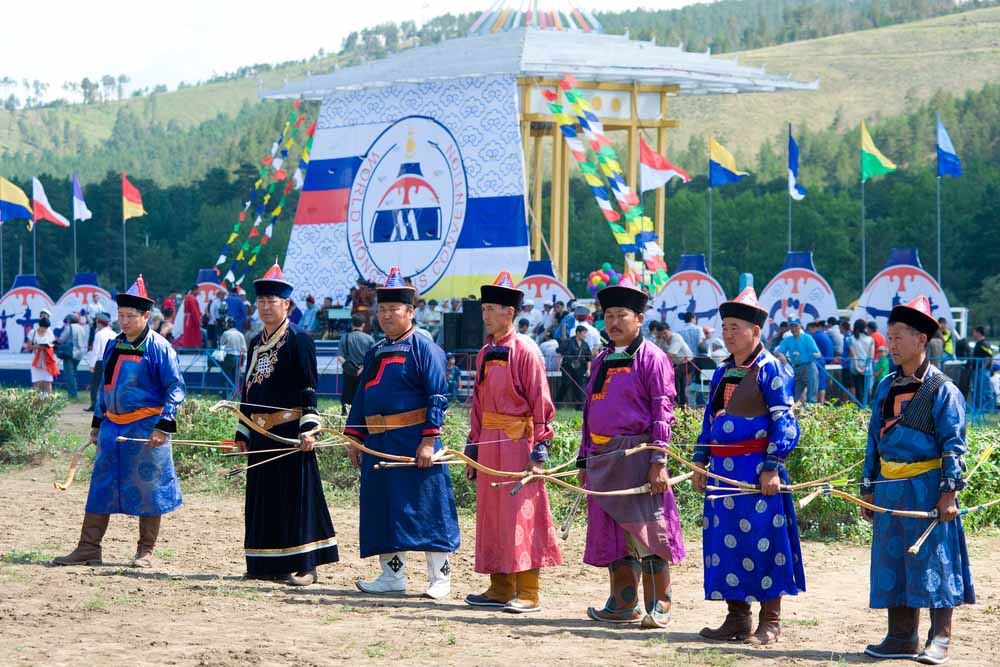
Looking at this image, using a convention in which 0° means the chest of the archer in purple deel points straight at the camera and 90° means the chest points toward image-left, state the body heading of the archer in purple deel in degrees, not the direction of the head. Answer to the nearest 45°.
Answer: approximately 45°

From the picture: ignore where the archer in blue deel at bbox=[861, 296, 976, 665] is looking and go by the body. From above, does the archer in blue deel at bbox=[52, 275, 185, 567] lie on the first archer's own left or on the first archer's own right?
on the first archer's own right

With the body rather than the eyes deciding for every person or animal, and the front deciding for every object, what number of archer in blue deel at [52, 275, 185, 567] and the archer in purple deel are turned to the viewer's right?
0

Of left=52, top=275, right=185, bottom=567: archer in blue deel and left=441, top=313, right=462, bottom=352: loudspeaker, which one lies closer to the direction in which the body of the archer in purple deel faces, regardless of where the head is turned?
the archer in blue deel

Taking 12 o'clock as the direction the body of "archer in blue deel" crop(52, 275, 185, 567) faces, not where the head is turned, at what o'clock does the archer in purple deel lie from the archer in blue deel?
The archer in purple deel is roughly at 9 o'clock from the archer in blue deel.

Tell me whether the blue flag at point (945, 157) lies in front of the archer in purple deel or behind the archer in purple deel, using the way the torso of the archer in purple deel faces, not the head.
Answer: behind

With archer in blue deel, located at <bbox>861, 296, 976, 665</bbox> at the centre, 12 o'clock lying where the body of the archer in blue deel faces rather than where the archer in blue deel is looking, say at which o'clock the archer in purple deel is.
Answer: The archer in purple deel is roughly at 2 o'clock from the archer in blue deel.

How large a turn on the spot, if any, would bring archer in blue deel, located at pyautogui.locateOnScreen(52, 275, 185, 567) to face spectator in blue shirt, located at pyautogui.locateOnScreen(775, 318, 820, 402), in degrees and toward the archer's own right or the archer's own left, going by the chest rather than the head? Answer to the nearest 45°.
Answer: approximately 180°

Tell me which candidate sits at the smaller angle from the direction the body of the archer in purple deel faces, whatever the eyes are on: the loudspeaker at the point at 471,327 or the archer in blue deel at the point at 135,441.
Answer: the archer in blue deel

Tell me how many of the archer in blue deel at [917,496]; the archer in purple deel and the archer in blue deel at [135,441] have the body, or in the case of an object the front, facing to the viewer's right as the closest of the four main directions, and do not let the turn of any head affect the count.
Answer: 0

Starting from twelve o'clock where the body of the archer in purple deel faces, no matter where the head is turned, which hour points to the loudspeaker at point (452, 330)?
The loudspeaker is roughly at 4 o'clock from the archer in purple deel.

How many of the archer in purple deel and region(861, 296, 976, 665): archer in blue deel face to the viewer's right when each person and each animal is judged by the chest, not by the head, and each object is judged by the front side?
0

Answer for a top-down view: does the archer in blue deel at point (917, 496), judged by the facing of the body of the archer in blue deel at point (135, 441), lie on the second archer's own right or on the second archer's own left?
on the second archer's own left

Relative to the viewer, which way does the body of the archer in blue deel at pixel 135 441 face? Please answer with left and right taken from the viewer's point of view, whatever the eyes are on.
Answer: facing the viewer and to the left of the viewer
